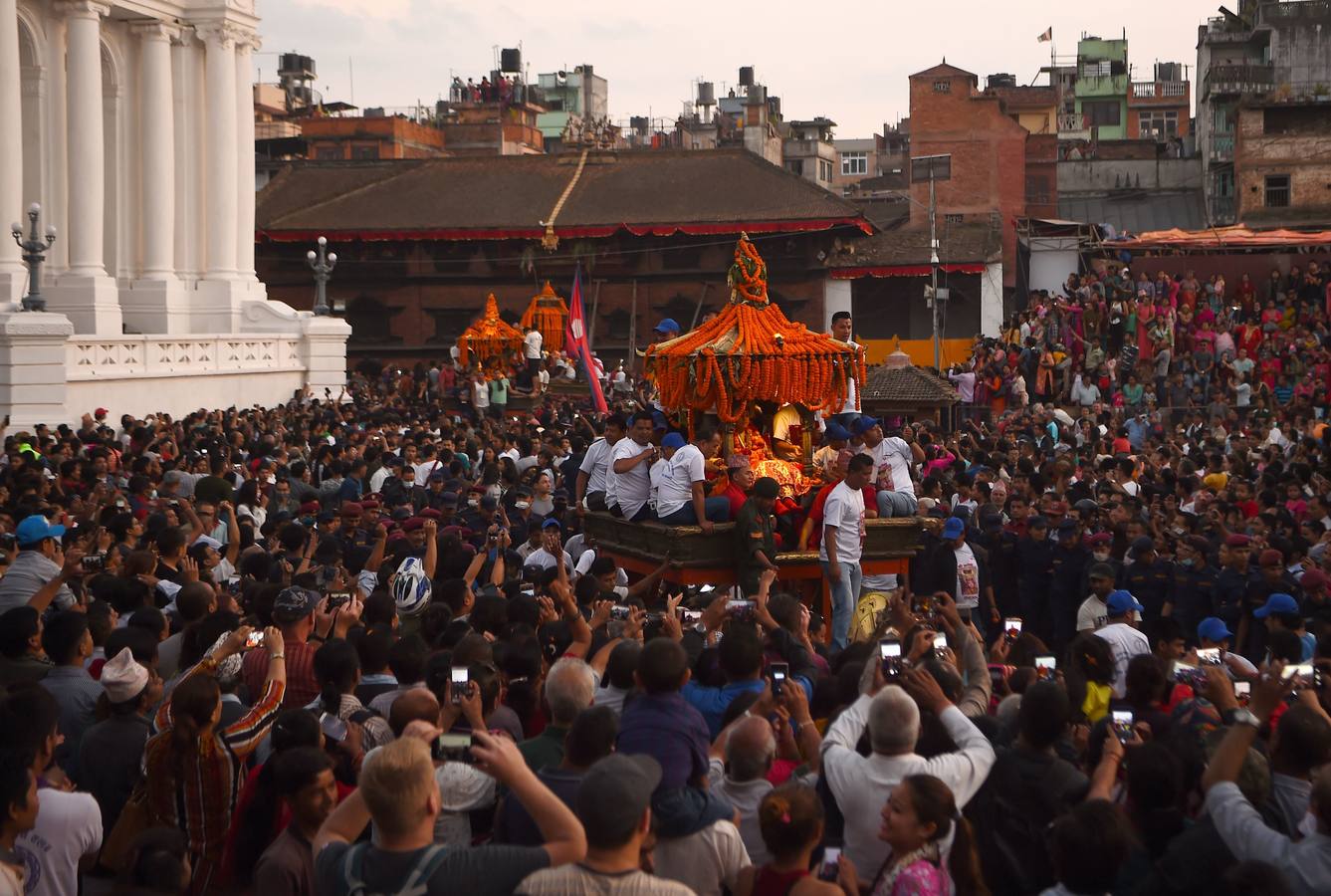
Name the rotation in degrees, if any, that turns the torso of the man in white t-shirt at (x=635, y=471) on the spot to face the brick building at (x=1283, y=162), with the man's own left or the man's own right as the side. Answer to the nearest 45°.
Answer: approximately 90° to the man's own left

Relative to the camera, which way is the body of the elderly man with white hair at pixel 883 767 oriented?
away from the camera

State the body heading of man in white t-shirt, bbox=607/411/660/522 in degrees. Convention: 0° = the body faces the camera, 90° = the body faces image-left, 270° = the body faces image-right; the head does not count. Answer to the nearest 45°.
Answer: approximately 315°

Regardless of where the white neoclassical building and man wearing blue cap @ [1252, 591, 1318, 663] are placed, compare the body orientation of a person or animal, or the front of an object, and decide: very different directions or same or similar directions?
very different directions

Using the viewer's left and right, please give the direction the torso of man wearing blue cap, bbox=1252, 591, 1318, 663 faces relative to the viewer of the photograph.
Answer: facing to the left of the viewer

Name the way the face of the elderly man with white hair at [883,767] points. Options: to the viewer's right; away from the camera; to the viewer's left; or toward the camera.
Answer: away from the camera

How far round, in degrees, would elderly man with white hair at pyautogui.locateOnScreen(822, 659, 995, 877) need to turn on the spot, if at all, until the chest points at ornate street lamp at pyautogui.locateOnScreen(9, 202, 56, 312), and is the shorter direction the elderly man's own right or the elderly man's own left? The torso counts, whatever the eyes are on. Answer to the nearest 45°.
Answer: approximately 45° to the elderly man's own left
